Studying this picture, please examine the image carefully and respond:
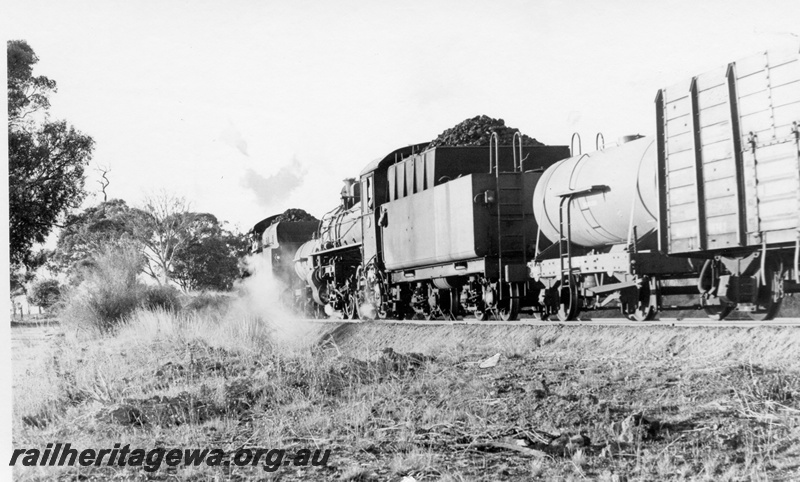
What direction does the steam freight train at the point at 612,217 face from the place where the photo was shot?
facing away from the viewer and to the left of the viewer

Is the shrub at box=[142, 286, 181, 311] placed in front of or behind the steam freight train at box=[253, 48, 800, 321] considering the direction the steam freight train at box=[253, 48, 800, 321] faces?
in front

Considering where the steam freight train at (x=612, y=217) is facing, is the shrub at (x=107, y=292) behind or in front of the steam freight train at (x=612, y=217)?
in front

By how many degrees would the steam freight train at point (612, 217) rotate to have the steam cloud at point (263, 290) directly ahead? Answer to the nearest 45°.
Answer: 0° — it already faces it

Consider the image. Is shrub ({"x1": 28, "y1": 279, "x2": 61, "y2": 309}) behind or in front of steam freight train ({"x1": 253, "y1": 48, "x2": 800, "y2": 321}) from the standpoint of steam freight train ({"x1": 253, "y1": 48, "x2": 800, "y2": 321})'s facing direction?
in front
